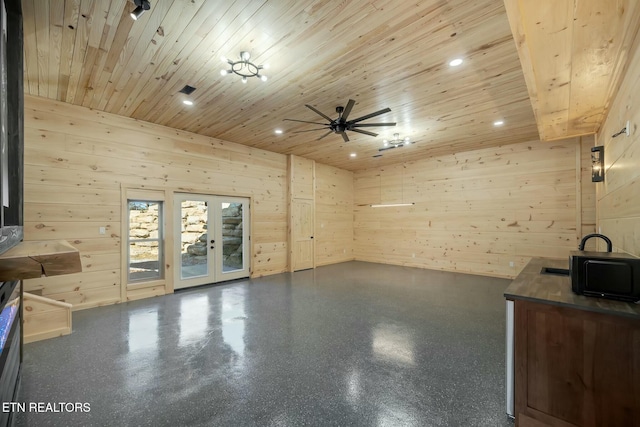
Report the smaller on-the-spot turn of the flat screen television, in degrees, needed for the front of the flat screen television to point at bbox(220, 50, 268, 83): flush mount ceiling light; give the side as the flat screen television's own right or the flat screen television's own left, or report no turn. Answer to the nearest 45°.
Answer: approximately 45° to the flat screen television's own left

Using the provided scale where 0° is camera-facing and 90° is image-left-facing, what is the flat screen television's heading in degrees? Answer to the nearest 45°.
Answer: approximately 315°

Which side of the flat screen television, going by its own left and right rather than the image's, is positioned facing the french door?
left

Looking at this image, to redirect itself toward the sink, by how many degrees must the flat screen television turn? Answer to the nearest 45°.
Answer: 0° — it already faces it

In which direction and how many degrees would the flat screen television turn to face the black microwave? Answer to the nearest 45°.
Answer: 0° — it already faces it

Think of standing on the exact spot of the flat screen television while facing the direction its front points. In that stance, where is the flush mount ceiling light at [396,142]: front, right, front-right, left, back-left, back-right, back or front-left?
front-left

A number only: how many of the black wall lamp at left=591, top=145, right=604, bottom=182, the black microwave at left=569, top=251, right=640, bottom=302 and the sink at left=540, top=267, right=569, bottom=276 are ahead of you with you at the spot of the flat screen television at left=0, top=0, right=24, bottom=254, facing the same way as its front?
3

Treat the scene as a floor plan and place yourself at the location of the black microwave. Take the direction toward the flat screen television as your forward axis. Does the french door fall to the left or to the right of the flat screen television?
right
